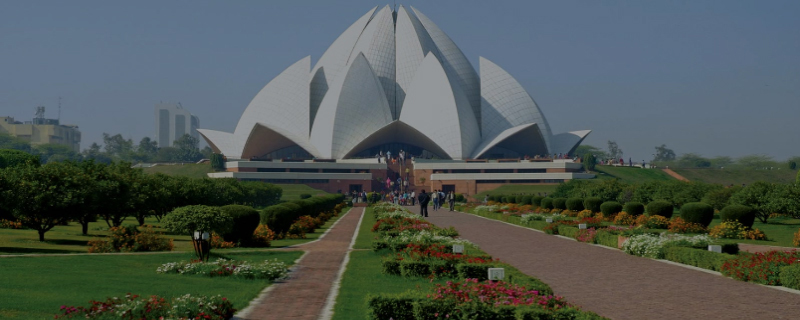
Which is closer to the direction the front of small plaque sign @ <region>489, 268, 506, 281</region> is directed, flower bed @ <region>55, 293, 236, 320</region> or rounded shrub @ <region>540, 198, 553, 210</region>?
the flower bed

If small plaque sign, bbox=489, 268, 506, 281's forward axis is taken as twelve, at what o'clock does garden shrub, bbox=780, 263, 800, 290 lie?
The garden shrub is roughly at 8 o'clock from the small plaque sign.

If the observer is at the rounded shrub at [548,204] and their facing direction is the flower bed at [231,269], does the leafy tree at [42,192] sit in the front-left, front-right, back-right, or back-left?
front-right

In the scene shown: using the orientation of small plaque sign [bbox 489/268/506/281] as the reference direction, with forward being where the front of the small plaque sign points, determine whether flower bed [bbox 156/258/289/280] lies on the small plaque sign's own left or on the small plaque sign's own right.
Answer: on the small plaque sign's own right

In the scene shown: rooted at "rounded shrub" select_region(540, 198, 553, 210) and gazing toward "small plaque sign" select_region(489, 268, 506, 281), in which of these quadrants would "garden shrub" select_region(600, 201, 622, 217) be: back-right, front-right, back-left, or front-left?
front-left

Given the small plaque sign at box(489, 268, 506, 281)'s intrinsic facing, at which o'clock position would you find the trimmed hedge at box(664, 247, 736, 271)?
The trimmed hedge is roughly at 7 o'clock from the small plaque sign.

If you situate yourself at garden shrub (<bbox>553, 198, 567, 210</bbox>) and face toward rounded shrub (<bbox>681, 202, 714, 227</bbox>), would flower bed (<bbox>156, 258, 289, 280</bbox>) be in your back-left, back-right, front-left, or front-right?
front-right

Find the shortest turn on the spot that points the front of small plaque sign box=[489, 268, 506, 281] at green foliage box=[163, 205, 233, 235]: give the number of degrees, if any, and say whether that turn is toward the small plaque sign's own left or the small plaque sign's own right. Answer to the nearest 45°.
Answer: approximately 135° to the small plaque sign's own right

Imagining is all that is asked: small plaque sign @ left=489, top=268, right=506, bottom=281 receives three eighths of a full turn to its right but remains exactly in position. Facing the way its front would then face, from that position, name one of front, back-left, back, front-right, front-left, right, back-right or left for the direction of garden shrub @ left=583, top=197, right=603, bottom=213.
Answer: front-right

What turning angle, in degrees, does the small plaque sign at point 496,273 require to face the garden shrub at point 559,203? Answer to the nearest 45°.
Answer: approximately 180°

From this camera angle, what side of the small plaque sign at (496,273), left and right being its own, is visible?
front

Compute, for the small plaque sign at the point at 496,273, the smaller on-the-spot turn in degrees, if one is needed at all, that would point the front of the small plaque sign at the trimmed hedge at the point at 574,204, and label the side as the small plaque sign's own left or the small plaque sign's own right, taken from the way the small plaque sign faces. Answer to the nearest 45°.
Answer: approximately 180°

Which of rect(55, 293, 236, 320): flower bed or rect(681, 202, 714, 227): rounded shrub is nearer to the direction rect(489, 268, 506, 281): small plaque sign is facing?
the flower bed

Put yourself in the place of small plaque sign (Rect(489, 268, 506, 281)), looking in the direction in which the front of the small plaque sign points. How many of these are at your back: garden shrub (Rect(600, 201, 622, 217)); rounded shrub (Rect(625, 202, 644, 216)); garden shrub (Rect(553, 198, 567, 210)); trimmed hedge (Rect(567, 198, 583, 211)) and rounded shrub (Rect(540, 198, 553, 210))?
5

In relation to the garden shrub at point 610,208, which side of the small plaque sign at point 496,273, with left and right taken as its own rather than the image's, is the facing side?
back

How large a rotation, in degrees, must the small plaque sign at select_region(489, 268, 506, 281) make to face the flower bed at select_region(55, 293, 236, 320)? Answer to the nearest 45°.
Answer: approximately 45° to its right

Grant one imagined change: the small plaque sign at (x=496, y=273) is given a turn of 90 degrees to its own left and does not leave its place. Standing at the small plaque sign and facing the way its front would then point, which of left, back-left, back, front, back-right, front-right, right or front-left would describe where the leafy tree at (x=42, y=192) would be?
back-left

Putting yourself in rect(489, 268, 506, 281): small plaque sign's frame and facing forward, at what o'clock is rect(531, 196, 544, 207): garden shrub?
The garden shrub is roughly at 6 o'clock from the small plaque sign.

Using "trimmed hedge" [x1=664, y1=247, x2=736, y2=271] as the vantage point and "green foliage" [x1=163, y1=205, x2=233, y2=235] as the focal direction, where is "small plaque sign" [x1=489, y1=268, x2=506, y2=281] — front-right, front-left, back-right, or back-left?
front-left
